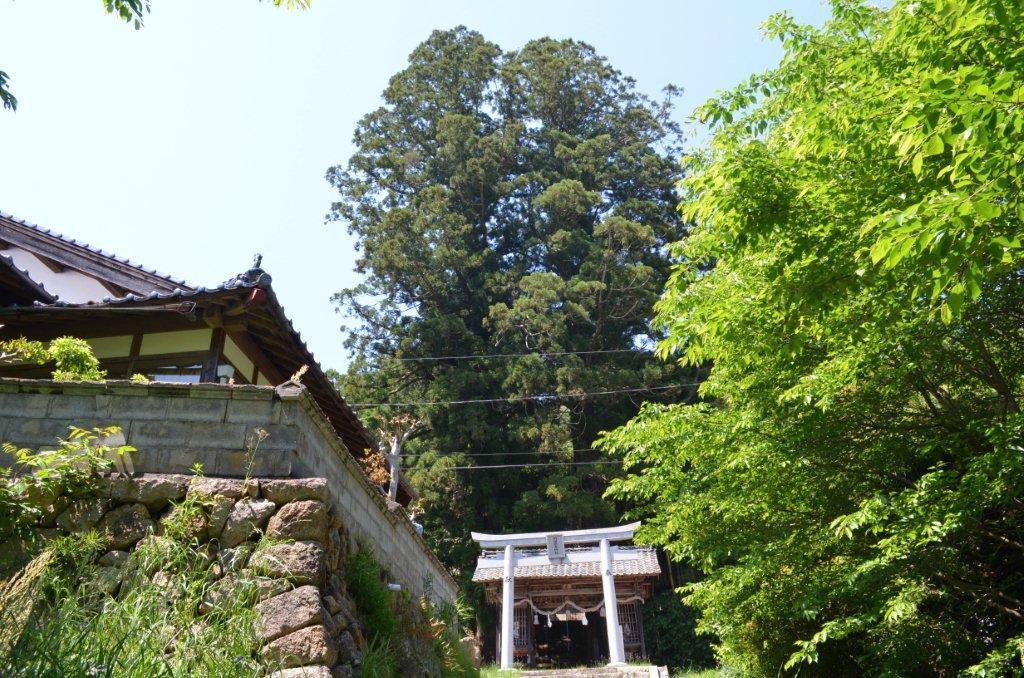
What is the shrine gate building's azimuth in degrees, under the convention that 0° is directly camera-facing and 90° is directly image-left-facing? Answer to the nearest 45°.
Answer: approximately 0°

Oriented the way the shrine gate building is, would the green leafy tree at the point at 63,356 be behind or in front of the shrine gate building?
in front

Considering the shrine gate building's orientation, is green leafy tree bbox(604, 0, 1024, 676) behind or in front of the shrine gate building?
in front

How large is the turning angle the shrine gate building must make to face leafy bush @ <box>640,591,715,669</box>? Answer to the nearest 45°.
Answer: approximately 135° to its left
